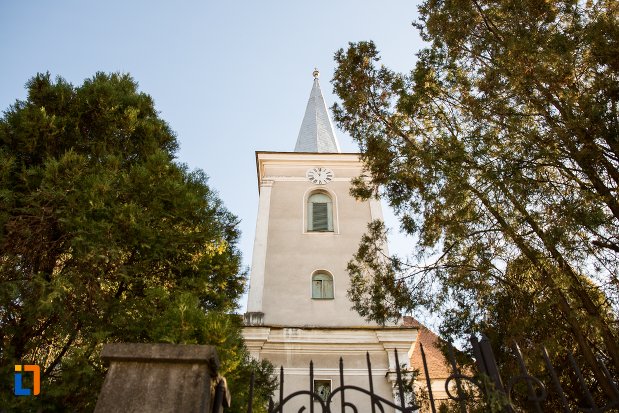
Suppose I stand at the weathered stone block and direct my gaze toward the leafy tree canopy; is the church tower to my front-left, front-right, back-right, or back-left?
front-left

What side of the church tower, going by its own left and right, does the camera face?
front

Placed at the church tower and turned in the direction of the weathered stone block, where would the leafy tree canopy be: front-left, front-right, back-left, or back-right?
front-left

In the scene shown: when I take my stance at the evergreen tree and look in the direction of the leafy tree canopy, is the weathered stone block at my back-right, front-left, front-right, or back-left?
front-right

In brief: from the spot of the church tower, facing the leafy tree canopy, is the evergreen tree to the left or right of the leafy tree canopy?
right

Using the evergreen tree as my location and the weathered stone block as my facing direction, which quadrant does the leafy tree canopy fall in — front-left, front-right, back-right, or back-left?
front-left

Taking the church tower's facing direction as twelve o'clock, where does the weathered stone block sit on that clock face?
The weathered stone block is roughly at 12 o'clock from the church tower.
